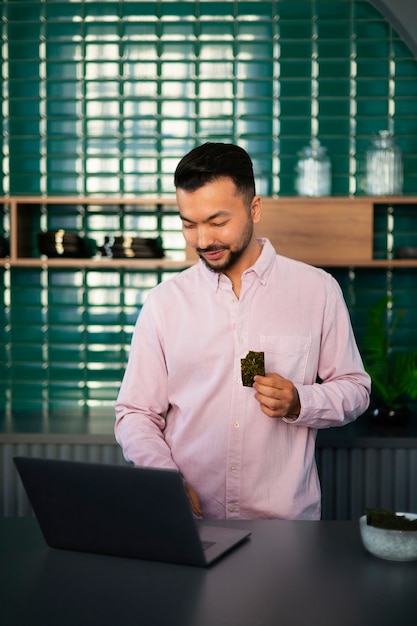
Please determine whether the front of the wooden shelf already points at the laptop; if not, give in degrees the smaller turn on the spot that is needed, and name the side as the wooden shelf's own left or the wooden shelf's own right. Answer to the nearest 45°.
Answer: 0° — it already faces it

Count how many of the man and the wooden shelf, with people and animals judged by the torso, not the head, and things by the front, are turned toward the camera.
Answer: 2

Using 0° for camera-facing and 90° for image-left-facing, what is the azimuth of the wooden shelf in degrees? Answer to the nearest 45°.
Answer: approximately 0°

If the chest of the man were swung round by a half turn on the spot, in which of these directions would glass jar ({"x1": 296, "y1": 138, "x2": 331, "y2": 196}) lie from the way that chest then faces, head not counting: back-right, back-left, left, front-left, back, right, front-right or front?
front

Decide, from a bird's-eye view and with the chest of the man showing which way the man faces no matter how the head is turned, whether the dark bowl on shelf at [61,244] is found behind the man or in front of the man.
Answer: behind

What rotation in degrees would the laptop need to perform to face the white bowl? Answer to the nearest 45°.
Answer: approximately 45° to its right

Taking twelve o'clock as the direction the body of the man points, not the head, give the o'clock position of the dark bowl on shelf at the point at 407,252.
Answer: The dark bowl on shelf is roughly at 7 o'clock from the man.

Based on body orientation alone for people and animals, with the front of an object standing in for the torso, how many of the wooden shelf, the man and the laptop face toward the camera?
2

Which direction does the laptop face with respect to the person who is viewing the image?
facing away from the viewer and to the right of the viewer

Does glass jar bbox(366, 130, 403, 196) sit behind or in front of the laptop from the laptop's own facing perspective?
in front

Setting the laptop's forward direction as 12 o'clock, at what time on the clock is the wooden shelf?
The wooden shelf is roughly at 11 o'clock from the laptop.

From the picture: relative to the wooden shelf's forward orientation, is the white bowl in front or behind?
in front

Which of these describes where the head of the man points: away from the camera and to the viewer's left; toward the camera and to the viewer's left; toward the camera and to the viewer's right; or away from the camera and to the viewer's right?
toward the camera and to the viewer's left

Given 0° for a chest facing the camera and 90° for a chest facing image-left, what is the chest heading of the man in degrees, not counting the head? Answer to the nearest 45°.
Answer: approximately 0°

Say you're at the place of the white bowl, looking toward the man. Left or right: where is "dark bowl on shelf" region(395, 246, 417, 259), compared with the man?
right
